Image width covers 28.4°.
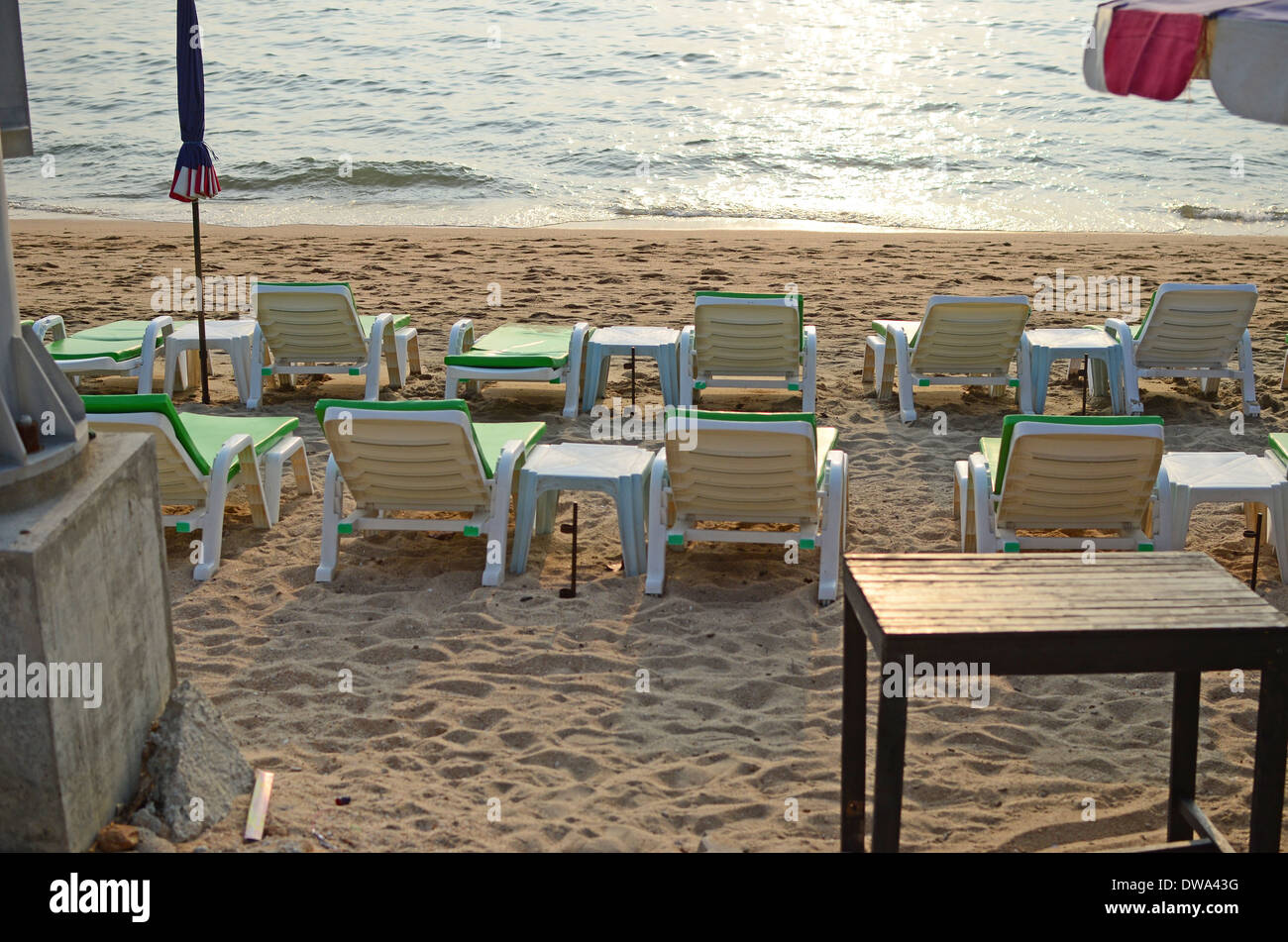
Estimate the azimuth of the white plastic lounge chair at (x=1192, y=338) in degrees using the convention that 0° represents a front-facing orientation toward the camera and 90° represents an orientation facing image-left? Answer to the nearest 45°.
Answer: approximately 180°

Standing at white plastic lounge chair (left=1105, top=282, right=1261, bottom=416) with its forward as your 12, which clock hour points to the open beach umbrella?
The open beach umbrella is roughly at 6 o'clock from the white plastic lounge chair.

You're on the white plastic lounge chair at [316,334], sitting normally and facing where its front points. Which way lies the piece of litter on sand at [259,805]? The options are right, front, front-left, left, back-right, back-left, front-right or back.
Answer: back-right

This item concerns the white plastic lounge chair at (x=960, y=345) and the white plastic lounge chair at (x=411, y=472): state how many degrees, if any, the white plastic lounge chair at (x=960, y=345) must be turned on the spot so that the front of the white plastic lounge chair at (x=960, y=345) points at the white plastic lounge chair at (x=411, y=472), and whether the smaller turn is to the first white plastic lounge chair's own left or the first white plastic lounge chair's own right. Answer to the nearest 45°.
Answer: approximately 90° to the first white plastic lounge chair's own left

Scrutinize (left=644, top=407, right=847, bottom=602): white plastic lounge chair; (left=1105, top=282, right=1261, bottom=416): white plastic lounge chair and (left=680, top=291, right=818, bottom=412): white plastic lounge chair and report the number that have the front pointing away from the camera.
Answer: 3

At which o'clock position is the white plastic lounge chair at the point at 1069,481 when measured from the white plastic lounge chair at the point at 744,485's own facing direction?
the white plastic lounge chair at the point at 1069,481 is roughly at 3 o'clock from the white plastic lounge chair at the point at 744,485.

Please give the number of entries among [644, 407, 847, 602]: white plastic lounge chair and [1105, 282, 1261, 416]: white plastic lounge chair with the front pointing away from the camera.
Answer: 2

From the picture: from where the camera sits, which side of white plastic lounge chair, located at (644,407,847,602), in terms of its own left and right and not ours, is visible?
back

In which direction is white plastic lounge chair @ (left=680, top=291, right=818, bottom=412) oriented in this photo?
away from the camera

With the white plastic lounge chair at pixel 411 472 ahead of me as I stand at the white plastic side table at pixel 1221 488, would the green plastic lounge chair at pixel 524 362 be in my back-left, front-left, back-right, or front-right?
front-right

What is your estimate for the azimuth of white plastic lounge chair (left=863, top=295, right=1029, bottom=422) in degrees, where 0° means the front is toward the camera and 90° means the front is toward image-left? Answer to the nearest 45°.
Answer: approximately 135°

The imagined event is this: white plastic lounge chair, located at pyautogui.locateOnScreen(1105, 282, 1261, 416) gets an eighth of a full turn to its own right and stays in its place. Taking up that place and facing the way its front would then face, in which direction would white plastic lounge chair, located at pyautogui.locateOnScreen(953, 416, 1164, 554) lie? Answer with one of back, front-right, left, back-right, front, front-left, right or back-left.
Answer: back-right

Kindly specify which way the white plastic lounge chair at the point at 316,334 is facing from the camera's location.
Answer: facing away from the viewer and to the right of the viewer

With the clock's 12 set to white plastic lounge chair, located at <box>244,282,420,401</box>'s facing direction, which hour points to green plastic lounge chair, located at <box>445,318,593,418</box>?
The green plastic lounge chair is roughly at 2 o'clock from the white plastic lounge chair.
